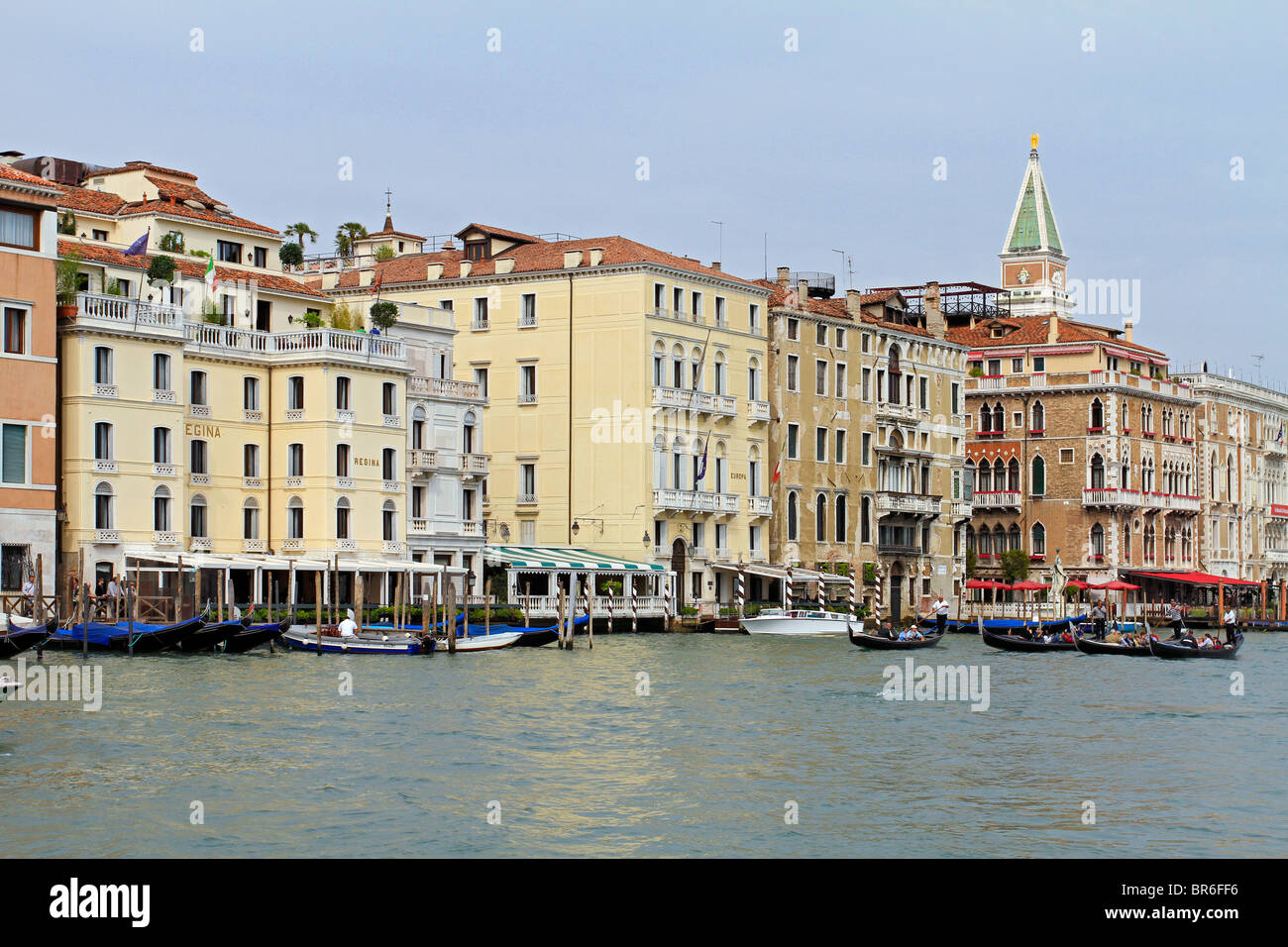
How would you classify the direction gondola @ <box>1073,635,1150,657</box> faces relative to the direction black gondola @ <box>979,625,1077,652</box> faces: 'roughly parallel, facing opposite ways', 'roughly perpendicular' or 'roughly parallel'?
roughly parallel

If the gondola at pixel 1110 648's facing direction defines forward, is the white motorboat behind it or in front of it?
in front

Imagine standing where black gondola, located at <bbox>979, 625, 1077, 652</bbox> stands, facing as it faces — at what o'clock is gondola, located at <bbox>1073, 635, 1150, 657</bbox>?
The gondola is roughly at 7 o'clock from the black gondola.

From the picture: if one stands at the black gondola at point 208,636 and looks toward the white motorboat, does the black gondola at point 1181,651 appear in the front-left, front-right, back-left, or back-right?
front-right

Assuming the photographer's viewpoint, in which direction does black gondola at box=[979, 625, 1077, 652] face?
facing to the left of the viewer

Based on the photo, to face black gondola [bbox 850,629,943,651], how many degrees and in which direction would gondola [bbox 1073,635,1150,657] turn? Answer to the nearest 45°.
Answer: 0° — it already faces it

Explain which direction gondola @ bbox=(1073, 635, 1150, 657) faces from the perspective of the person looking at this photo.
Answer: facing to the left of the viewer
